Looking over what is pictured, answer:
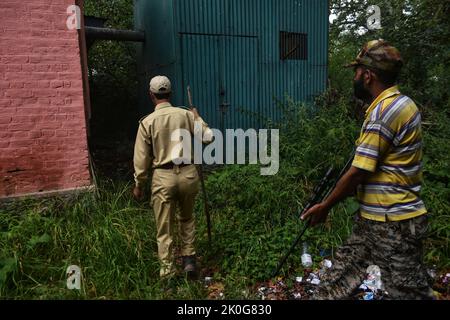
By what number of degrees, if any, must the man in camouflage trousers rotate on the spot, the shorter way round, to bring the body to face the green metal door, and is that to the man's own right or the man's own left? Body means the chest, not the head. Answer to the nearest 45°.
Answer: approximately 45° to the man's own right

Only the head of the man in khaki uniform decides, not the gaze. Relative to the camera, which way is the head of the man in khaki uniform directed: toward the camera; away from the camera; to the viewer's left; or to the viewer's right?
away from the camera

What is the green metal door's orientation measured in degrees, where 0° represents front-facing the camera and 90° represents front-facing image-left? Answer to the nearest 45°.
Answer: approximately 0°

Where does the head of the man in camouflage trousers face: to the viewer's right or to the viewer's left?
to the viewer's left

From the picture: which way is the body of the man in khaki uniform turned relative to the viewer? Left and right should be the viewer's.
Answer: facing away from the viewer

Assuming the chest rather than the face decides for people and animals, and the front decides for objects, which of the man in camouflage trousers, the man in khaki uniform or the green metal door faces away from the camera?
the man in khaki uniform

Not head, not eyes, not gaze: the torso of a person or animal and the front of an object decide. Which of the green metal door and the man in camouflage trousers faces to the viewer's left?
the man in camouflage trousers

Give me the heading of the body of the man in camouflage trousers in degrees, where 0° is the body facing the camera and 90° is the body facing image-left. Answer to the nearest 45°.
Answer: approximately 90°
